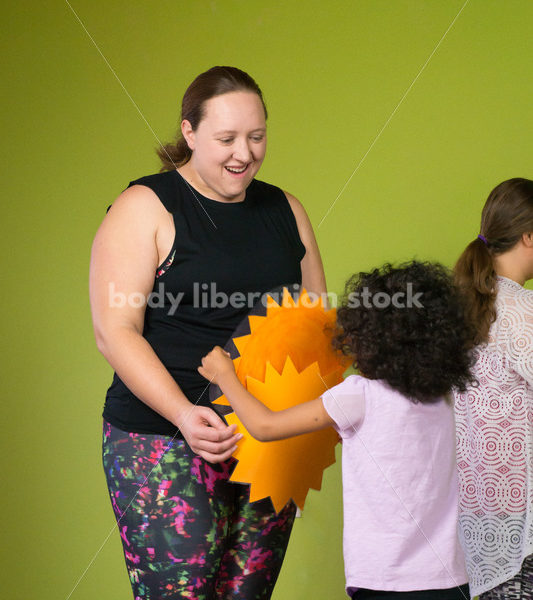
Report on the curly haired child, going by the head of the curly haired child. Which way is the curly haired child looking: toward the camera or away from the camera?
away from the camera

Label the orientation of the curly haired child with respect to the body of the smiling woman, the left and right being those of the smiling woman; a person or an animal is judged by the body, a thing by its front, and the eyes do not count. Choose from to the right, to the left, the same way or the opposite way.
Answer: the opposite way

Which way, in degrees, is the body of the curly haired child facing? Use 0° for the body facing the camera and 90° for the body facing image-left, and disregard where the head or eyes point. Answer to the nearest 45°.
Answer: approximately 135°

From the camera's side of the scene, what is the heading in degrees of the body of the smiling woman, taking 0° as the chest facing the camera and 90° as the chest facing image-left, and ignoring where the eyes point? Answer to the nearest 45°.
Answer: approximately 315°

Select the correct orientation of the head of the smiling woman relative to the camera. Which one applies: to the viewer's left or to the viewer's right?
to the viewer's right
